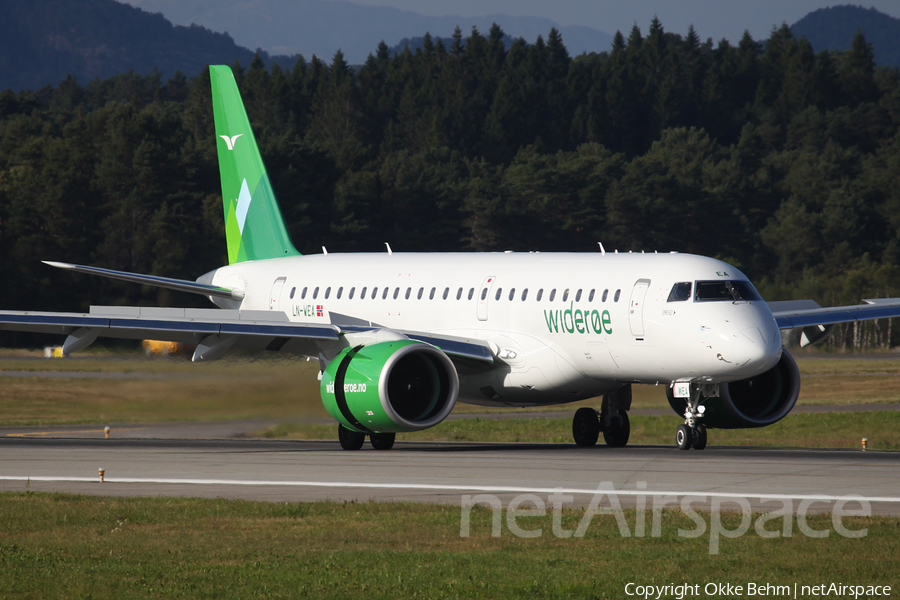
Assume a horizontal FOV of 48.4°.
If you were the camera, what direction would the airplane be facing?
facing the viewer and to the right of the viewer
